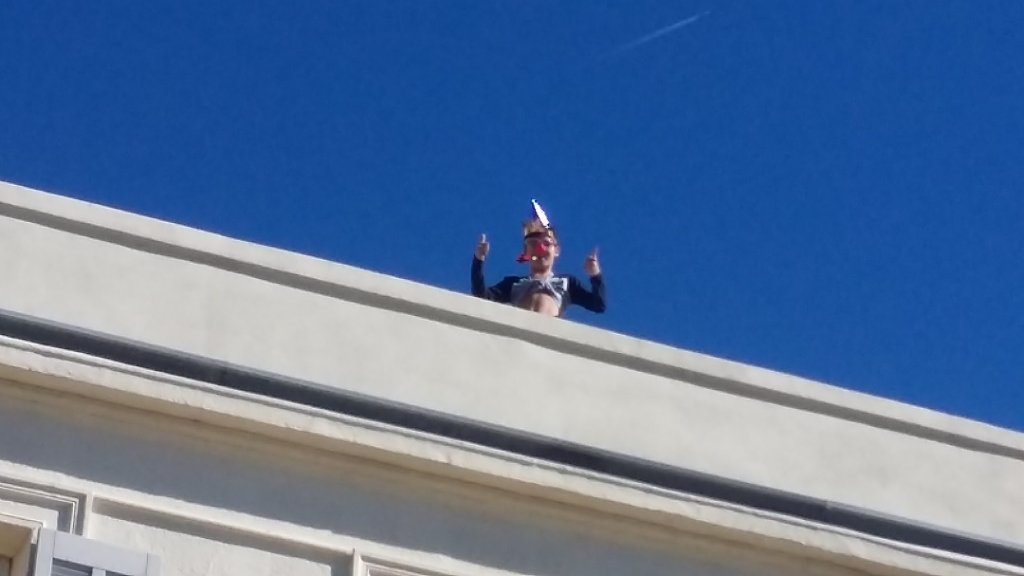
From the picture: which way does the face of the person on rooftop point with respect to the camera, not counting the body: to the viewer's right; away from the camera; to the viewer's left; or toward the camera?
toward the camera

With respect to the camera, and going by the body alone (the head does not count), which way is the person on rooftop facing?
toward the camera
